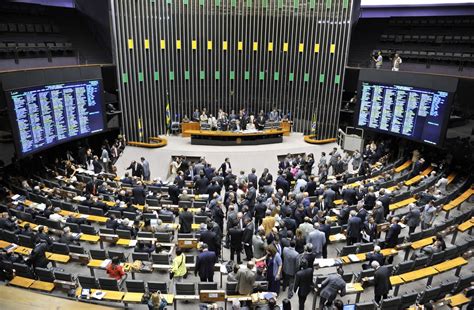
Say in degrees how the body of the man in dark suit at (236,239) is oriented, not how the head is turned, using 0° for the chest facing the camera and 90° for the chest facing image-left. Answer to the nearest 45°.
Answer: approximately 180°

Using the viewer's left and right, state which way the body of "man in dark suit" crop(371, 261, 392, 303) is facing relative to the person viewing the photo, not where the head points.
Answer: facing away from the viewer and to the left of the viewer

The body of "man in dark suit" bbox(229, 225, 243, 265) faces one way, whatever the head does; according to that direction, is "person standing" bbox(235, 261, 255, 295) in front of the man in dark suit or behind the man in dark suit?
behind

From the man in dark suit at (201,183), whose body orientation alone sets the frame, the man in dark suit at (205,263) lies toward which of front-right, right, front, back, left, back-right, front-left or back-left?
back

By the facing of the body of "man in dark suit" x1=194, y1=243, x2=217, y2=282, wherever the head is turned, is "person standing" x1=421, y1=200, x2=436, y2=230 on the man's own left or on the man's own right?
on the man's own right

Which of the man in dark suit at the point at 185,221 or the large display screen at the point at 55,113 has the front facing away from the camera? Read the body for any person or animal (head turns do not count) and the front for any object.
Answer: the man in dark suit

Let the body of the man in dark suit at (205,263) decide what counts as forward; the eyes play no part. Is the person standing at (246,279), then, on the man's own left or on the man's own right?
on the man's own right

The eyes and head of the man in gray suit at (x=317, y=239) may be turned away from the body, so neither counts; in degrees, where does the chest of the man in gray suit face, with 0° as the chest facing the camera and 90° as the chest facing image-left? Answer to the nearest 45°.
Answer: approximately 180°

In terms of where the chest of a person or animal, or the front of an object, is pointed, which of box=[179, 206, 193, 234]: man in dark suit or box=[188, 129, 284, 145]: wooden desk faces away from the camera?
the man in dark suit

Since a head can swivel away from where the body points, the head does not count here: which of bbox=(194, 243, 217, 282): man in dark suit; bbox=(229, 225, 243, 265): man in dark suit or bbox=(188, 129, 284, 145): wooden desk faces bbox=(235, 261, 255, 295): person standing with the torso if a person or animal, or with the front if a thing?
the wooden desk

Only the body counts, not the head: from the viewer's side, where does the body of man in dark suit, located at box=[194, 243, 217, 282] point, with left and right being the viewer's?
facing away from the viewer

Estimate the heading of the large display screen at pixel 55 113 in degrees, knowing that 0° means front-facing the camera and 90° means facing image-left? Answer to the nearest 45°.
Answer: approximately 315°

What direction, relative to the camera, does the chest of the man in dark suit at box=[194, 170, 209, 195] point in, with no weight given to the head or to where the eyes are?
away from the camera

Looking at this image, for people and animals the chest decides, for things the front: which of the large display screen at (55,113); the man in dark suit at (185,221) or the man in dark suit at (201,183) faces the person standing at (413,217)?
the large display screen
